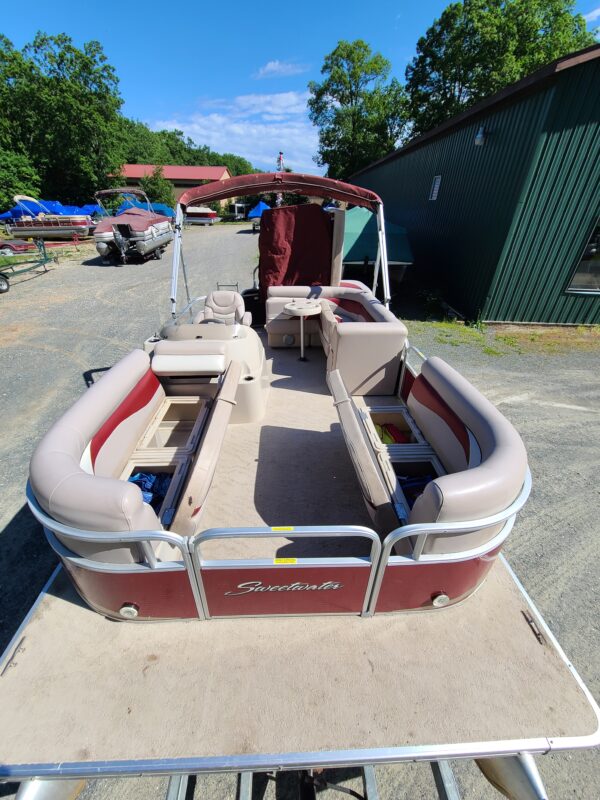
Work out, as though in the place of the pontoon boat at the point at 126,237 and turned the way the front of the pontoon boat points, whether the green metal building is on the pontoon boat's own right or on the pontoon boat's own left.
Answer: on the pontoon boat's own right

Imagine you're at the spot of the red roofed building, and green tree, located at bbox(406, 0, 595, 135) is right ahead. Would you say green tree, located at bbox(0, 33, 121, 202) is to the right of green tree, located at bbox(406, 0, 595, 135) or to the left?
right

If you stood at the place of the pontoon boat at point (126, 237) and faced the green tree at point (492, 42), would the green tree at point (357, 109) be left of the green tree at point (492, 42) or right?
left

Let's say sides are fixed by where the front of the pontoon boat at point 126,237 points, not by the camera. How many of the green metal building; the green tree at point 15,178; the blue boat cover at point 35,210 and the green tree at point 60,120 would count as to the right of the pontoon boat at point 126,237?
1
